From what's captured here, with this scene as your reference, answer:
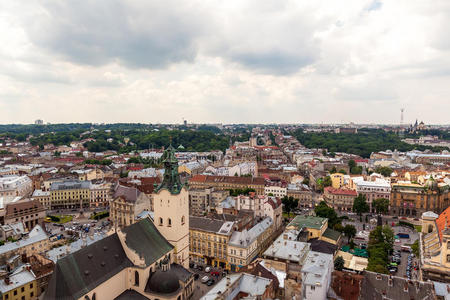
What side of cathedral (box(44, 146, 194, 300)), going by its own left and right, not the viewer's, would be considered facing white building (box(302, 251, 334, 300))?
right

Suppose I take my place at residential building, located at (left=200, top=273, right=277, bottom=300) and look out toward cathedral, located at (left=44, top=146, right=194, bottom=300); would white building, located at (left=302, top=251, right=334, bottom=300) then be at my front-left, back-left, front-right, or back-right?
back-right

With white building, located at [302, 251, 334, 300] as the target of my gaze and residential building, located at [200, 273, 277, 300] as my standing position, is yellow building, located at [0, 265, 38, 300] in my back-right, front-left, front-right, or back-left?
back-left

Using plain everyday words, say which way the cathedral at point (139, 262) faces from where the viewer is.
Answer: facing away from the viewer and to the right of the viewer

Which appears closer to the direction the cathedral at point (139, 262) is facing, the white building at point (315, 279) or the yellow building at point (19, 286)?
the white building

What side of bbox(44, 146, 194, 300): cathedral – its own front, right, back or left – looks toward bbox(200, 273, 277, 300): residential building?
right

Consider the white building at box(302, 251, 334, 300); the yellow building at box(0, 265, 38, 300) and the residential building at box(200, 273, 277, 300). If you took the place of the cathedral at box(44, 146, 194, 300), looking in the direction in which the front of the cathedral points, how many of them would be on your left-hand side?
1
